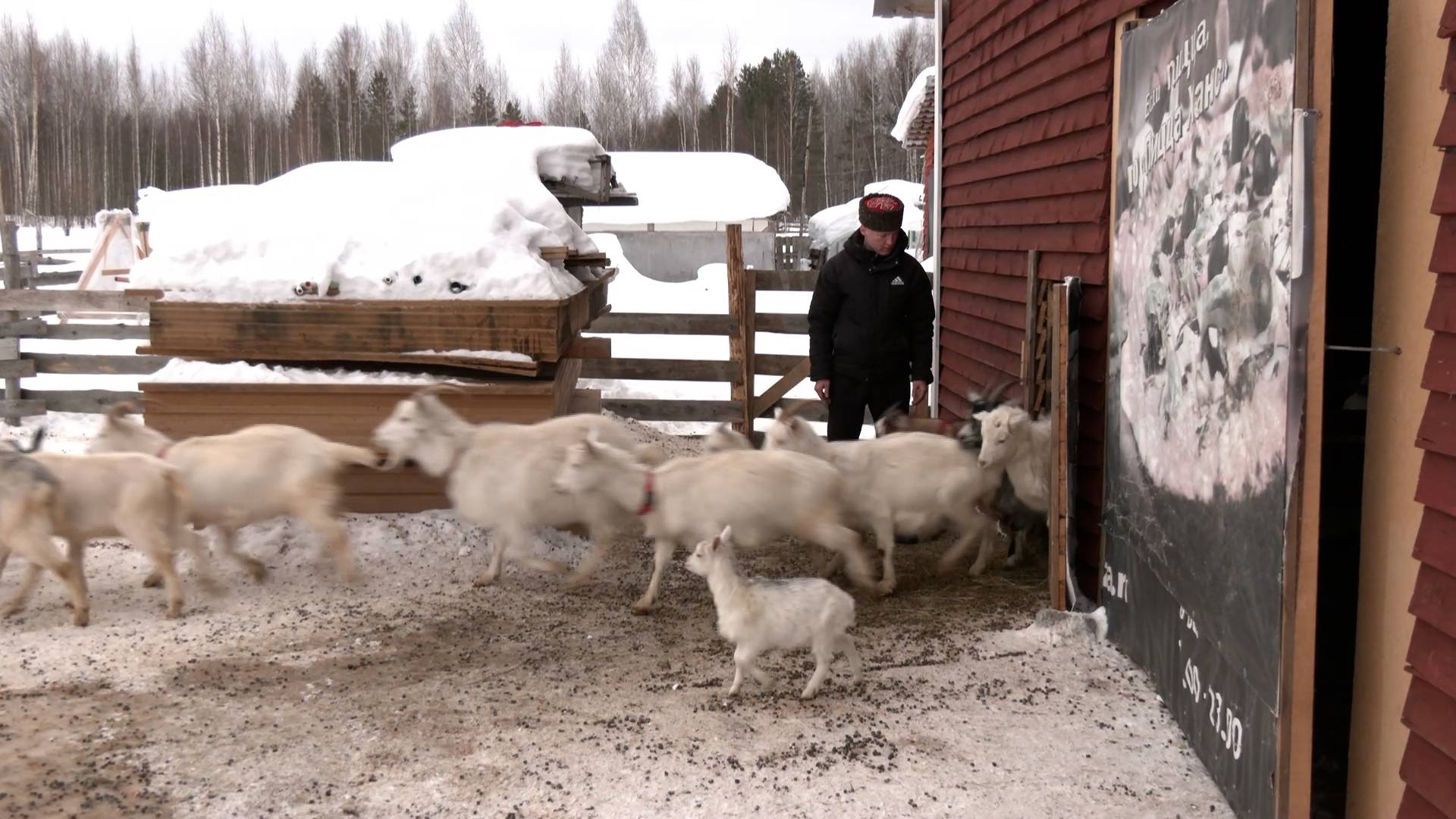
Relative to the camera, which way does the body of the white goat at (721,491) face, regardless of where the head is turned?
to the viewer's left

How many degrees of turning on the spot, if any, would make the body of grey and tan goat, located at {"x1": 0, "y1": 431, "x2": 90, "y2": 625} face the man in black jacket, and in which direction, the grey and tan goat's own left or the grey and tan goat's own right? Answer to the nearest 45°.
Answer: approximately 180°

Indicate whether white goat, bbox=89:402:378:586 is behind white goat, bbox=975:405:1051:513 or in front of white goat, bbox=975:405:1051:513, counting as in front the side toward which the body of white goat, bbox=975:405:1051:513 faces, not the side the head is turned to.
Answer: in front

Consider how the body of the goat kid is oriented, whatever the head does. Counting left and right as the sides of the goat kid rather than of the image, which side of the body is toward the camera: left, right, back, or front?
left

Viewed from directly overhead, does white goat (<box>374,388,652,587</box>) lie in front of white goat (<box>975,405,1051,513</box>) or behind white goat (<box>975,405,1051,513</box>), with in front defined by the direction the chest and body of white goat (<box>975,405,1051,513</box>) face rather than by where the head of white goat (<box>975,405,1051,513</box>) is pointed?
in front

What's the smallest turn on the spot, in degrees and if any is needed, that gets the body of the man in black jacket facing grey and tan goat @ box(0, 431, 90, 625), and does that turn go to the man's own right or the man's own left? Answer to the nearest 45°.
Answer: approximately 45° to the man's own right

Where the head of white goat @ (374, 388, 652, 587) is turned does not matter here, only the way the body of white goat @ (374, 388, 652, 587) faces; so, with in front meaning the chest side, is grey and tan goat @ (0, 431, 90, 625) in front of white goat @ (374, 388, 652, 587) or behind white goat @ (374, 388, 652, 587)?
in front

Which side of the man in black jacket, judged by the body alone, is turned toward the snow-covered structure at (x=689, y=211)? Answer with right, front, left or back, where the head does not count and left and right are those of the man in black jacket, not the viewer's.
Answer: back

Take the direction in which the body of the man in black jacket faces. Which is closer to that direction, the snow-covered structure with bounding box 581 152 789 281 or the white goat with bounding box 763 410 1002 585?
the white goat

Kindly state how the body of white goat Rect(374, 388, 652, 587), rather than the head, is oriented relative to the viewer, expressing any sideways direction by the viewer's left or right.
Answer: facing to the left of the viewer

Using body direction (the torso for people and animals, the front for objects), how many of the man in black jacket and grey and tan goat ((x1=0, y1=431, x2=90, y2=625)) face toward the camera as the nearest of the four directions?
1

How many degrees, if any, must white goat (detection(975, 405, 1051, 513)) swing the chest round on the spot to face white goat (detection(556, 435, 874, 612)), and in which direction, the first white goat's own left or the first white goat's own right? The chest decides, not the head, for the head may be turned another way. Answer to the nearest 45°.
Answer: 0° — it already faces it

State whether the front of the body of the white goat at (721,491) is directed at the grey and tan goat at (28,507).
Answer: yes

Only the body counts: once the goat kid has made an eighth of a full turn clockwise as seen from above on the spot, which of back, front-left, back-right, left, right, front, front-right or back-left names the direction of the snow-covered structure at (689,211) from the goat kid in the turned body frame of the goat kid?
front-right
